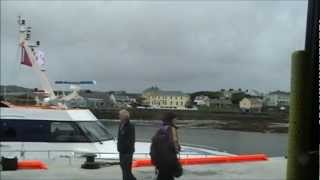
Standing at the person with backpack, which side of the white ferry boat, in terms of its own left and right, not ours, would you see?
right

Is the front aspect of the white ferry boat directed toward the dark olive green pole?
no

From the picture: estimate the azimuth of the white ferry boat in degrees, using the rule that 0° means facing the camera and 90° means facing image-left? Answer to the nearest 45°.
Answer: approximately 270°

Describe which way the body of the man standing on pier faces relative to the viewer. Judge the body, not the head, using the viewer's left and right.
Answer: facing the viewer and to the left of the viewer

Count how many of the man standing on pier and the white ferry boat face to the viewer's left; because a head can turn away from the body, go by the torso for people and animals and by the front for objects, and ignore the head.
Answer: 1

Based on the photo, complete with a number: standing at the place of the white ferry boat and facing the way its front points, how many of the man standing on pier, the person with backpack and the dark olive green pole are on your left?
0

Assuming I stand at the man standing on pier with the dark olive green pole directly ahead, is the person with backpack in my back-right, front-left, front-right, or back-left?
front-left
